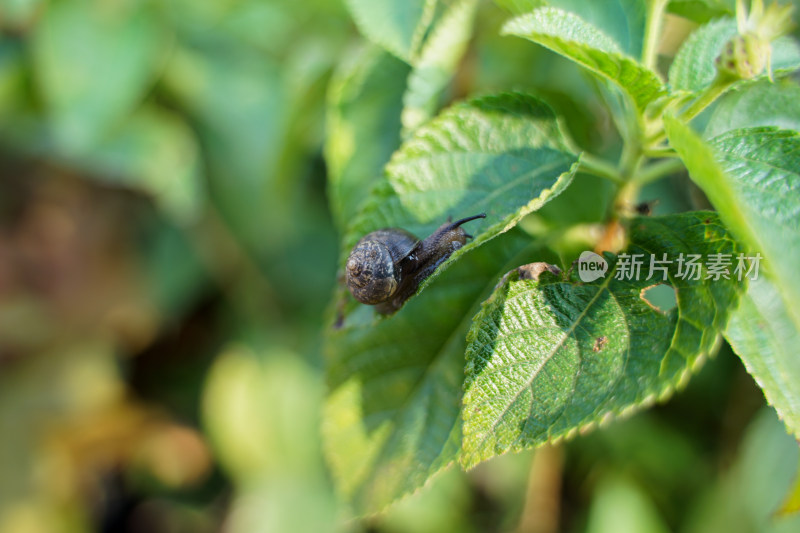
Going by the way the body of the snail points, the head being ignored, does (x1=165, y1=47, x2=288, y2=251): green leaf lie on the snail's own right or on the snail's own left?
on the snail's own left

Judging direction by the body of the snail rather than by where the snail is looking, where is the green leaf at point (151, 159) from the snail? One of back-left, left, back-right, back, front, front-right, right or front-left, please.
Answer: back-left

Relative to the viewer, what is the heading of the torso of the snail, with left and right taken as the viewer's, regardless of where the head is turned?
facing to the right of the viewer
